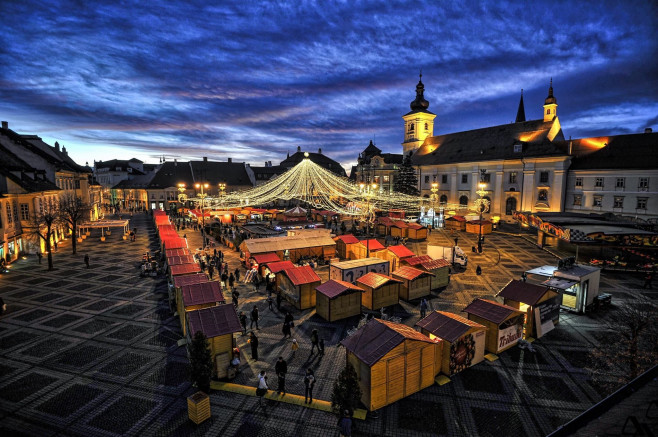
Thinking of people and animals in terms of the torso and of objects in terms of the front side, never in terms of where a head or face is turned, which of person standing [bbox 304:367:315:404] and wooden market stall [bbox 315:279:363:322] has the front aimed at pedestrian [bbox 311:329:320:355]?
the person standing

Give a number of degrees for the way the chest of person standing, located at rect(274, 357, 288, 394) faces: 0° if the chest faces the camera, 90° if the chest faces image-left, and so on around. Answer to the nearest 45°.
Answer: approximately 180°

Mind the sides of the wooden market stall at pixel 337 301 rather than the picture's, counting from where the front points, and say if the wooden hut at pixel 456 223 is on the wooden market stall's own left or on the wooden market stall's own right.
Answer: on the wooden market stall's own right

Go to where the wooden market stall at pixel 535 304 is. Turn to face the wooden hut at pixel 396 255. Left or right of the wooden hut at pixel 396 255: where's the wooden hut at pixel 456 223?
right

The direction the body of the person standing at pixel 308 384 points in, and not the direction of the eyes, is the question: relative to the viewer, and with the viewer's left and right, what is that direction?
facing away from the viewer
